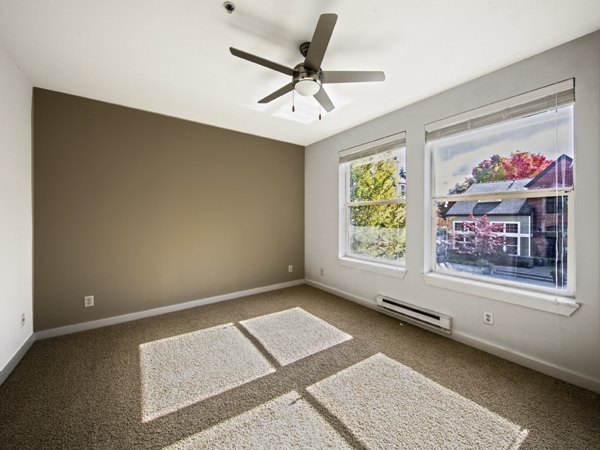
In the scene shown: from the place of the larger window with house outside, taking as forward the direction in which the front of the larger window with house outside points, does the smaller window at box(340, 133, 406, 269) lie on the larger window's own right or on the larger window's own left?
on the larger window's own right

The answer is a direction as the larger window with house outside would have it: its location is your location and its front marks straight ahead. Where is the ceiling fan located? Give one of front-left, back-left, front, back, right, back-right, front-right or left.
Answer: front-right

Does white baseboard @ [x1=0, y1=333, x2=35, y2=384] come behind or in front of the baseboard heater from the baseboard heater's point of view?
in front

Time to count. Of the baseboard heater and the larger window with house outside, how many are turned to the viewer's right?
0

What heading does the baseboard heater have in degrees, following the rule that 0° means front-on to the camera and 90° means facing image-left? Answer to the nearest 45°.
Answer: approximately 45°

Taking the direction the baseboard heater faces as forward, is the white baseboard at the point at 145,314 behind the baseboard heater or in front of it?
in front
